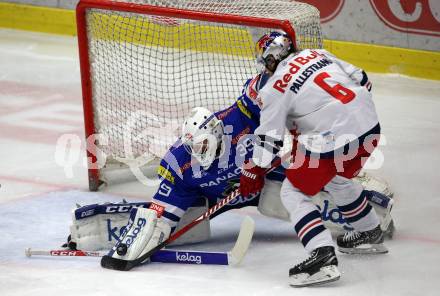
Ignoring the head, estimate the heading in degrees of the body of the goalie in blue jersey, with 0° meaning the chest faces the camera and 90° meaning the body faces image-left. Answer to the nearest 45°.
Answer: approximately 0°

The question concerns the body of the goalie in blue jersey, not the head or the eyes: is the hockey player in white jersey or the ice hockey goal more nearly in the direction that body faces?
the hockey player in white jersey

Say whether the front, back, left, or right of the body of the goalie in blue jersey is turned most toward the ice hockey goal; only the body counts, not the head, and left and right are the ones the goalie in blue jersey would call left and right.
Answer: back

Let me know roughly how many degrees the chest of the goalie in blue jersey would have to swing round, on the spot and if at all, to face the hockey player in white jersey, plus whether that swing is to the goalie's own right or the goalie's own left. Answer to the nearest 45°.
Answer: approximately 45° to the goalie's own left
